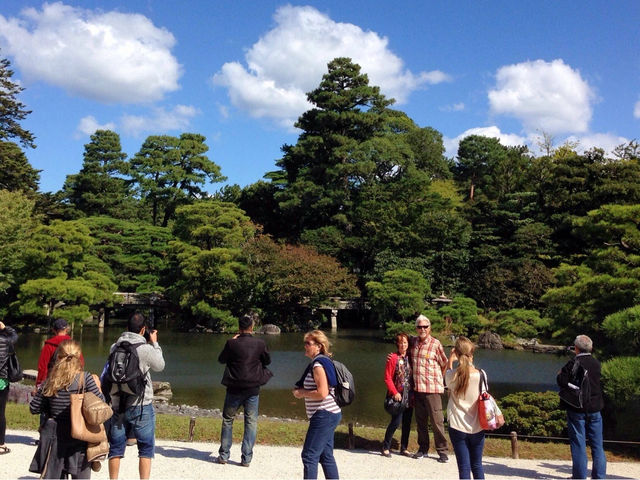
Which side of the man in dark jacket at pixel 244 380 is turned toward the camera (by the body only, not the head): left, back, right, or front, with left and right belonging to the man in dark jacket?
back

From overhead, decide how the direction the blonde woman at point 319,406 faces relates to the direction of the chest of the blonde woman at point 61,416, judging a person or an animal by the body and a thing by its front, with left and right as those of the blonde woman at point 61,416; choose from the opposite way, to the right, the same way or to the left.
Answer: to the left

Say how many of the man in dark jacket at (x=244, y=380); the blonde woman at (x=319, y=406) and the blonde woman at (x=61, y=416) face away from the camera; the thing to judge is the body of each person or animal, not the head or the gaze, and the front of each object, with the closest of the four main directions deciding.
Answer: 2

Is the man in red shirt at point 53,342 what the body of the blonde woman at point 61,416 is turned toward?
yes

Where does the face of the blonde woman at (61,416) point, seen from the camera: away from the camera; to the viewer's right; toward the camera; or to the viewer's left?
away from the camera

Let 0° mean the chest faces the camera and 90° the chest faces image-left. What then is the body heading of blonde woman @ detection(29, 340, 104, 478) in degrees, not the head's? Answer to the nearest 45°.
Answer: approximately 180°

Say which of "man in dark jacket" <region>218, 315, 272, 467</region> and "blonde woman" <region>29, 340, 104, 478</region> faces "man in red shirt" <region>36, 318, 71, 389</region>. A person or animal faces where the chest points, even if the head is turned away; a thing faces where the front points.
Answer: the blonde woman

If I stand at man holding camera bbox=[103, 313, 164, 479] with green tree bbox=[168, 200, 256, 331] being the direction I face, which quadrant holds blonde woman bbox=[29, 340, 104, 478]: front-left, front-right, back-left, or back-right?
back-left

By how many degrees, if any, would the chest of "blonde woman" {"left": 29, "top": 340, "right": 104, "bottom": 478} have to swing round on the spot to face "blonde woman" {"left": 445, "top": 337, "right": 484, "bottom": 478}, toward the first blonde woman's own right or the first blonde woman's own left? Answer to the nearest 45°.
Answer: approximately 90° to the first blonde woman's own right

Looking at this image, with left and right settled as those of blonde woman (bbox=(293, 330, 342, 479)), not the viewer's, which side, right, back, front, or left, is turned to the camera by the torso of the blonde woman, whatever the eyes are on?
left

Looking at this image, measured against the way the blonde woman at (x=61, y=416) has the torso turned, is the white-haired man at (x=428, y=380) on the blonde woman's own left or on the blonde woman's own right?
on the blonde woman's own right

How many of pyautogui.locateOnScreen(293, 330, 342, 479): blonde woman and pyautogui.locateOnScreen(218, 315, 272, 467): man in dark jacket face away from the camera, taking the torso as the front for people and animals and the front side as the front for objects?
1
